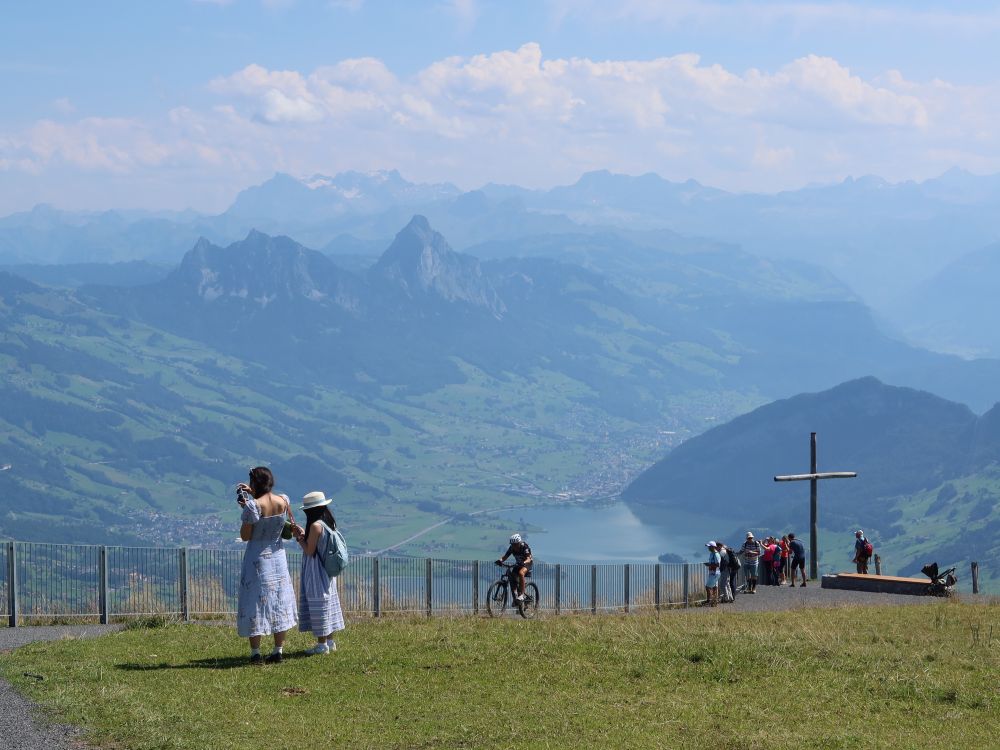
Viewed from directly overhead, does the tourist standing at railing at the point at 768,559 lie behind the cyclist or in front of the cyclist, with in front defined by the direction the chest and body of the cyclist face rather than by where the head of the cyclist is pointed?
behind

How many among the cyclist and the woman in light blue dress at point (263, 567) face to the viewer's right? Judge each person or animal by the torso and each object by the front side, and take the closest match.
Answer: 0

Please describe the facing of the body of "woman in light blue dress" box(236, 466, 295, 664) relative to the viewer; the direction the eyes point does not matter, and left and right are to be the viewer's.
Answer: facing away from the viewer and to the left of the viewer

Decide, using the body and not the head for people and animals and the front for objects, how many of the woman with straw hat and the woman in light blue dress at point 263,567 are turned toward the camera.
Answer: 0
